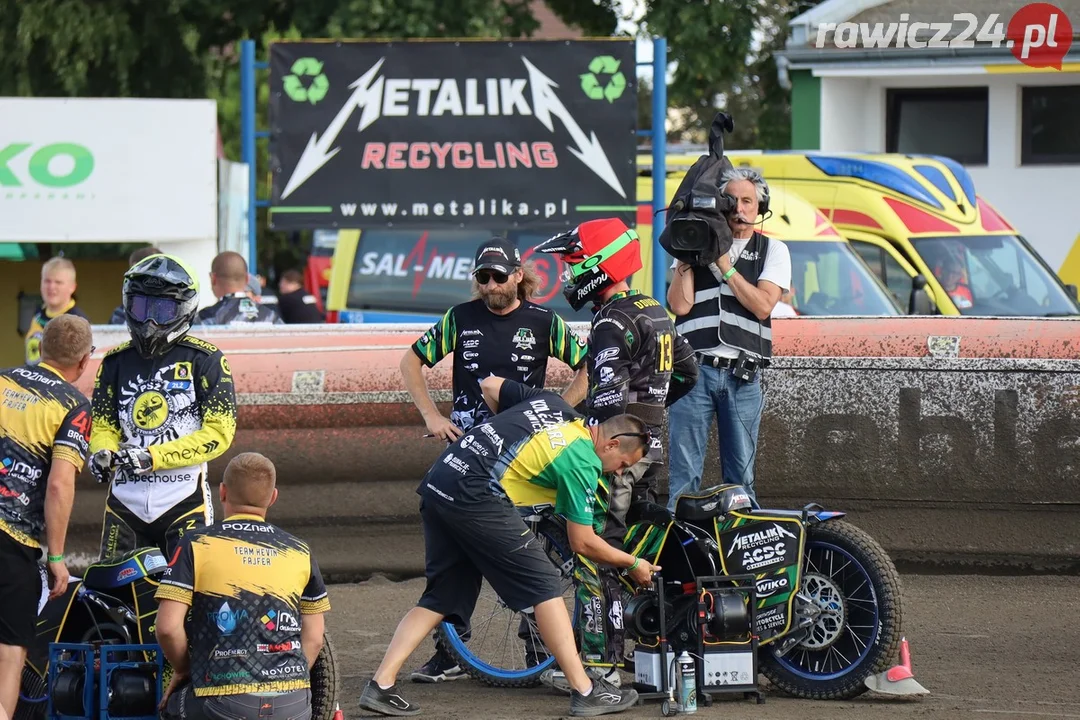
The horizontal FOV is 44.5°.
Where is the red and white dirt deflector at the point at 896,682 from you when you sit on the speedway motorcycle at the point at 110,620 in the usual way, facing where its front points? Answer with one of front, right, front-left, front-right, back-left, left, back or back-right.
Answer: back

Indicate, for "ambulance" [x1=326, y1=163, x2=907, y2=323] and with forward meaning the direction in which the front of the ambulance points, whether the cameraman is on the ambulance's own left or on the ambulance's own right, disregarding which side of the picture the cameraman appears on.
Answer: on the ambulance's own right

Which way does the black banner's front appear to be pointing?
toward the camera

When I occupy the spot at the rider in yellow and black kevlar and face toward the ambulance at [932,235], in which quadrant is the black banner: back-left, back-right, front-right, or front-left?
front-left

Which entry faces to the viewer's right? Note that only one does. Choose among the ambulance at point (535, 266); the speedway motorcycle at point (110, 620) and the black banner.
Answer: the ambulance

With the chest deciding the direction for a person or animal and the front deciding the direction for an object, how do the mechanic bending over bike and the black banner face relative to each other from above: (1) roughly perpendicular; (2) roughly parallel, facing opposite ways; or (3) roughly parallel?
roughly perpendicular

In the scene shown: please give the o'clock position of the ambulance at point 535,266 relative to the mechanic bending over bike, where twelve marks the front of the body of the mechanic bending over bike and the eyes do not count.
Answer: The ambulance is roughly at 9 o'clock from the mechanic bending over bike.

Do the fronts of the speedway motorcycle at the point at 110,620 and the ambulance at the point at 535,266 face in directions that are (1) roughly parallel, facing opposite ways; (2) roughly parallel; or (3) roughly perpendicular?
roughly parallel, facing opposite ways

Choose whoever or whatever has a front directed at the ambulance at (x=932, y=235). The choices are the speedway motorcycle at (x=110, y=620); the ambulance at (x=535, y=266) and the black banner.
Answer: the ambulance at (x=535, y=266)

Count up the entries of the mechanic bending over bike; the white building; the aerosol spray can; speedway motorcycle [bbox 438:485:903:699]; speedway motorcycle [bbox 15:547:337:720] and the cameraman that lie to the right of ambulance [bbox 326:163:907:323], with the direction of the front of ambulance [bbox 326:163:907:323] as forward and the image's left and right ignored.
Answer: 5

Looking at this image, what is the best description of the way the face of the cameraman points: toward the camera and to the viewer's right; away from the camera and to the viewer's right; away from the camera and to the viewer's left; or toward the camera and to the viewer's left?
toward the camera and to the viewer's left

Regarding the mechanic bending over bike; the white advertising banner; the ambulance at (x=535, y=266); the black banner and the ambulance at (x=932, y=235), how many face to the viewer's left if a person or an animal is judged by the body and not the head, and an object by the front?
0

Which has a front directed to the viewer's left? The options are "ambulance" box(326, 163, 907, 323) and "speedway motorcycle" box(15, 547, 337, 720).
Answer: the speedway motorcycle

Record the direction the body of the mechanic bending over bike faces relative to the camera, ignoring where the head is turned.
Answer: to the viewer's right

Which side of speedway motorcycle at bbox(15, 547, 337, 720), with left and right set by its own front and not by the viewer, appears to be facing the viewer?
left

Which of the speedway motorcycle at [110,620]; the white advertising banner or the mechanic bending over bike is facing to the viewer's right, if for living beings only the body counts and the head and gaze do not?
the mechanic bending over bike

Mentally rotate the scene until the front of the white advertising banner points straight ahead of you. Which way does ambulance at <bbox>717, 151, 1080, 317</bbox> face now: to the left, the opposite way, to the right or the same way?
the same way

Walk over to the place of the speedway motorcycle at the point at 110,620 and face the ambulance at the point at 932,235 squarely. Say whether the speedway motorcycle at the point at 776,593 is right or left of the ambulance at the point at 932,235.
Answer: right
